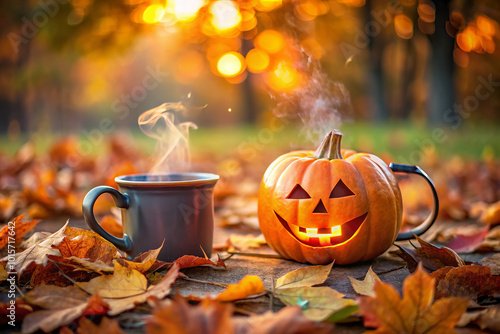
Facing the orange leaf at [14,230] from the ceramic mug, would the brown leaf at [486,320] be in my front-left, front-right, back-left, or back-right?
back-left

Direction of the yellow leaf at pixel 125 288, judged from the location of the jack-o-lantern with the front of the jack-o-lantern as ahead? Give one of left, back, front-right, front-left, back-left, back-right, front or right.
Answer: front-right

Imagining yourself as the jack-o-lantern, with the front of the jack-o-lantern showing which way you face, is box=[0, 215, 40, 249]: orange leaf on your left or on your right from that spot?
on your right

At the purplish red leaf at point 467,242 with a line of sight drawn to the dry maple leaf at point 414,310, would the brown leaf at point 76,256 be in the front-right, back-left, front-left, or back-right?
front-right

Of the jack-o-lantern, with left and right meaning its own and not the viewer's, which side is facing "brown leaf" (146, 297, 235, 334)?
front

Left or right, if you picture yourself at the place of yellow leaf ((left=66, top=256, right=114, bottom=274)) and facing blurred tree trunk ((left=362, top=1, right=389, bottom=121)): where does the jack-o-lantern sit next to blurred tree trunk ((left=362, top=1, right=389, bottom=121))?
right

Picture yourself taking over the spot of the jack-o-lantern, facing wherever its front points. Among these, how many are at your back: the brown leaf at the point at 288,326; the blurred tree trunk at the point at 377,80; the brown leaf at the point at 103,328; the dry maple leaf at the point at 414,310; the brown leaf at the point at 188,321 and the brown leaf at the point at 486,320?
1

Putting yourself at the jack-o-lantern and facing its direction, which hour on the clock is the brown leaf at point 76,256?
The brown leaf is roughly at 2 o'clock from the jack-o-lantern.

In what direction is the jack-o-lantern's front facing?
toward the camera

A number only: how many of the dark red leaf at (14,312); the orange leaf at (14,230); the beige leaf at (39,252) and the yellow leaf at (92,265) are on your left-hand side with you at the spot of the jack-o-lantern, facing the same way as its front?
0

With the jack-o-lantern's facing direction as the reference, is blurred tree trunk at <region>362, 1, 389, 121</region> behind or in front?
behind

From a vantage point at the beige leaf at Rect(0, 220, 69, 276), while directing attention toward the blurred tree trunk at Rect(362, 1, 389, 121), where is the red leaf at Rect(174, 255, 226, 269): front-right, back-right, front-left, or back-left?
front-right
